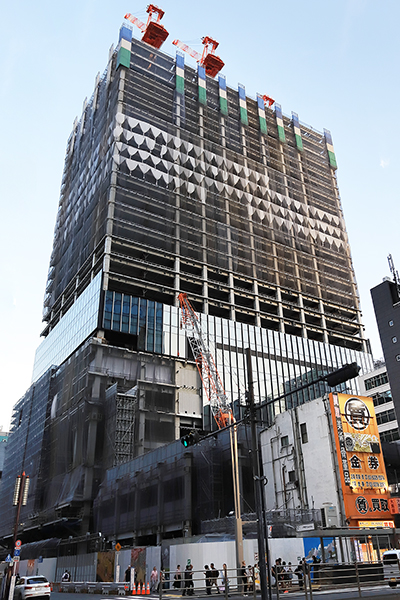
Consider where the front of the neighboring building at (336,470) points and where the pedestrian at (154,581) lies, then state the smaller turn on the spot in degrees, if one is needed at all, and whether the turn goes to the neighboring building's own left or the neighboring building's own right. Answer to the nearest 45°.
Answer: approximately 90° to the neighboring building's own right

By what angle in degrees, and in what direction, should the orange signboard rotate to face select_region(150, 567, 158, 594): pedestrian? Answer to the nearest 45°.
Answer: approximately 90° to its right

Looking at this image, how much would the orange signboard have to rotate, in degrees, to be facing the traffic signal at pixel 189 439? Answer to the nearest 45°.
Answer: approximately 45° to its right

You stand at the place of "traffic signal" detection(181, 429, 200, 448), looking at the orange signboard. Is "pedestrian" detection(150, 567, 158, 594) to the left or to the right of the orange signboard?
left

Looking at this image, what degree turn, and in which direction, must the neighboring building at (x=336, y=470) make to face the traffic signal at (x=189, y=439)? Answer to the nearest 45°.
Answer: approximately 45° to its right

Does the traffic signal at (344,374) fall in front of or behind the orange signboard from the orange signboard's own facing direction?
in front

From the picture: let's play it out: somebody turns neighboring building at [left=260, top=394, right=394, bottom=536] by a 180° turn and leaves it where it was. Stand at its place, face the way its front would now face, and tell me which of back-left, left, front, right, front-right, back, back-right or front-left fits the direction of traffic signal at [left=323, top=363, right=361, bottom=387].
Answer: back-left
